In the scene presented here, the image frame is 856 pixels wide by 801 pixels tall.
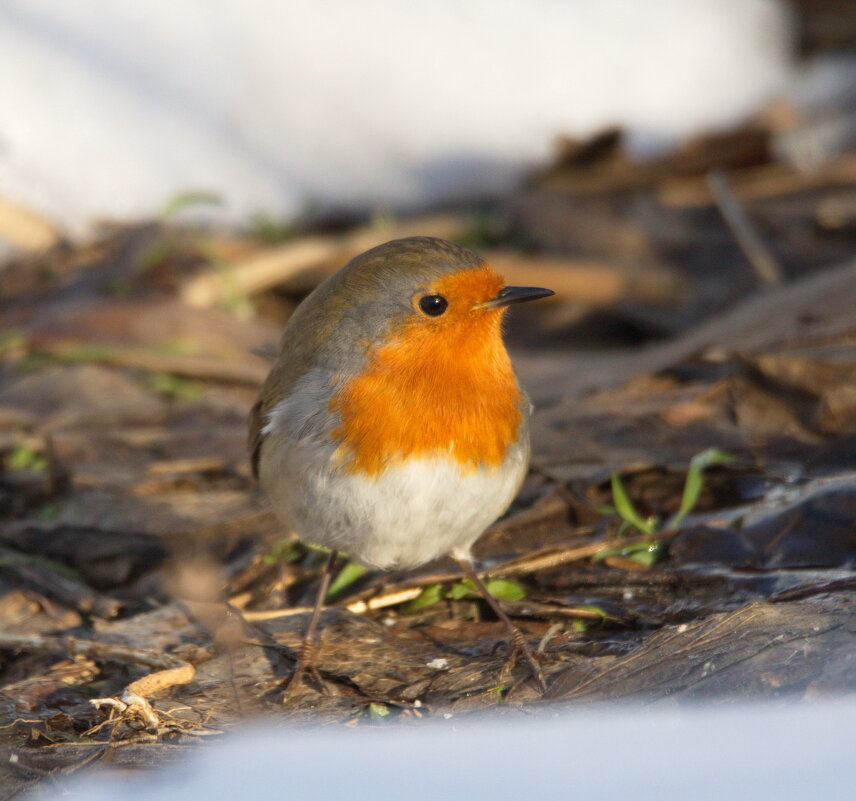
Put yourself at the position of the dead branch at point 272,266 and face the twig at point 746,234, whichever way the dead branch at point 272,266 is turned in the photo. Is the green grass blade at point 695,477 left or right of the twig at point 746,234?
right

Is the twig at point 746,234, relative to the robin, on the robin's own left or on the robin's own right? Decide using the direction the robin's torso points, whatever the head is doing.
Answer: on the robin's own left

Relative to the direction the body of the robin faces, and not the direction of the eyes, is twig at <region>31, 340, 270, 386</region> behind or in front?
behind

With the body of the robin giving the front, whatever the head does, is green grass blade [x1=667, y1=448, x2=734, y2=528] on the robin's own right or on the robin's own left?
on the robin's own left

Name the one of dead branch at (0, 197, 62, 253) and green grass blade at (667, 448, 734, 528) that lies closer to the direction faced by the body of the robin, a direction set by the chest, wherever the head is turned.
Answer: the green grass blade

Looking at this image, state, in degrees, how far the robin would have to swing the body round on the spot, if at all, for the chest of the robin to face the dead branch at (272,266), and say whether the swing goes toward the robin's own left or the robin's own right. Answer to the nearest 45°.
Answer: approximately 135° to the robin's own left

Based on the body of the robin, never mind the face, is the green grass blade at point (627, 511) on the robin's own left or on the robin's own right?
on the robin's own left
